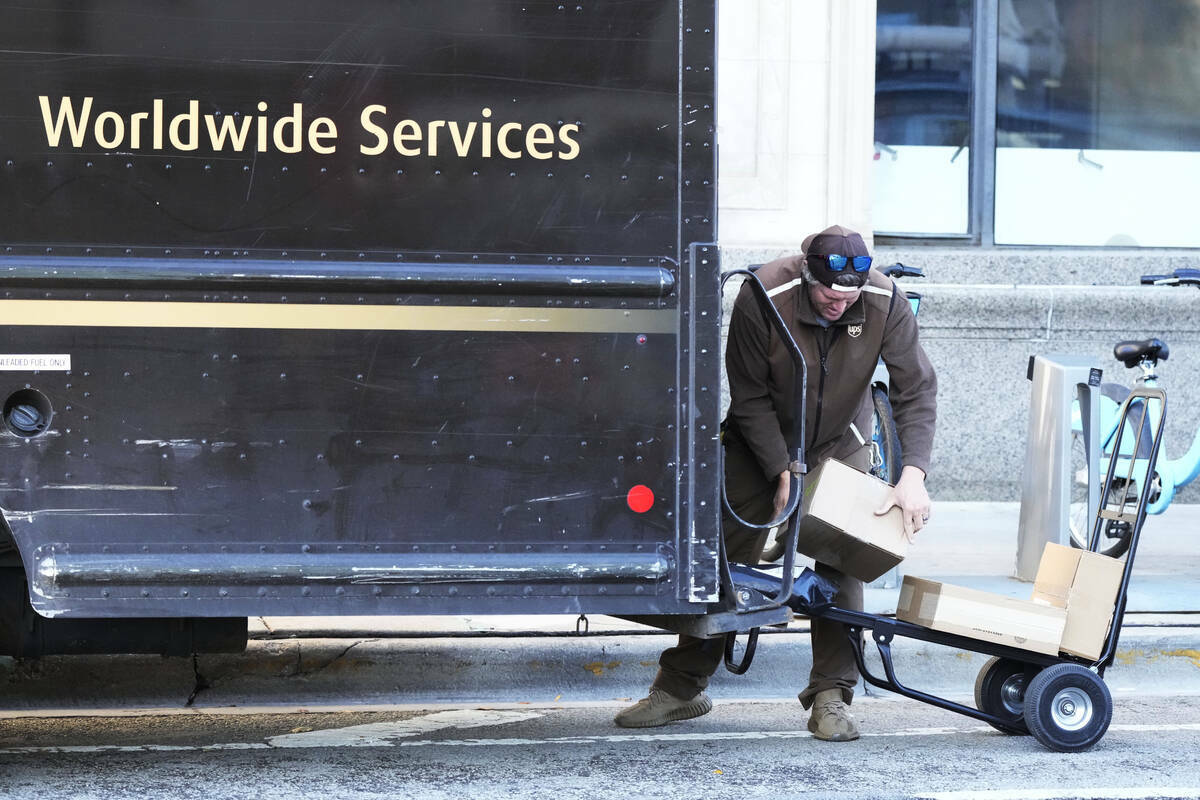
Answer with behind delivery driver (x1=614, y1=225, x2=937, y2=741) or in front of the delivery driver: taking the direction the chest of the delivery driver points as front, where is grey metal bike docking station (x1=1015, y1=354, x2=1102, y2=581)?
behind

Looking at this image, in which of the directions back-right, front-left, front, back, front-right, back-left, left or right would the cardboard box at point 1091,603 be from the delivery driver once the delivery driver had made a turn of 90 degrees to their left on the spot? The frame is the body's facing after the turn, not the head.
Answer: front

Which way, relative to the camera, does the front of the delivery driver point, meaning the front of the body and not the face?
toward the camera

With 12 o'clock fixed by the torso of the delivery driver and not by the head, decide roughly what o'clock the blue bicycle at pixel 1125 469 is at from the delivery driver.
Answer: The blue bicycle is roughly at 7 o'clock from the delivery driver.

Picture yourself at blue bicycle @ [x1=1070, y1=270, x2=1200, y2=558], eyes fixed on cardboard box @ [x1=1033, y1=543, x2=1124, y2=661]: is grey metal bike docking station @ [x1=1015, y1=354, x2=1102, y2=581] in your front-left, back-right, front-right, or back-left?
front-right

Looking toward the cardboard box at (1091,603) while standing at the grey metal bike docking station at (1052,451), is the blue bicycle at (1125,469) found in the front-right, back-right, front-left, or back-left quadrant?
back-left
